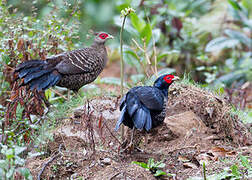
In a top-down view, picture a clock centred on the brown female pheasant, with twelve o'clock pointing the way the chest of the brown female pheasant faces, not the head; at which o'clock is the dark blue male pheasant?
The dark blue male pheasant is roughly at 2 o'clock from the brown female pheasant.

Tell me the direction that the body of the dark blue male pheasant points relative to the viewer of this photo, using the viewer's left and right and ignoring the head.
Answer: facing away from the viewer and to the right of the viewer

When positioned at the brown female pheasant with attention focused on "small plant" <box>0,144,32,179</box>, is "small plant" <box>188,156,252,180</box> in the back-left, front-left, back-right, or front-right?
front-left

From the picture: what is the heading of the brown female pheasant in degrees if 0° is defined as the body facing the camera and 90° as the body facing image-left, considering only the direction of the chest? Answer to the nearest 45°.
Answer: approximately 270°

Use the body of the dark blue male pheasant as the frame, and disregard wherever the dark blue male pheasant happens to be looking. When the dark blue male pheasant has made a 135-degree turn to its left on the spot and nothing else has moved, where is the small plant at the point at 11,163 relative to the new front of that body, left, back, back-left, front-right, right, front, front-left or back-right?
front-left

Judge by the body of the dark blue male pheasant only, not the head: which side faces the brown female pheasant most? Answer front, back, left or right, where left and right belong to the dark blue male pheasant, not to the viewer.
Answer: left

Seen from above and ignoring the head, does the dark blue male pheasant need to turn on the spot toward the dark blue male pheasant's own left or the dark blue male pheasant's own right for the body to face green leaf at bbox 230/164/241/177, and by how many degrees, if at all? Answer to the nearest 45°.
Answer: approximately 90° to the dark blue male pheasant's own right

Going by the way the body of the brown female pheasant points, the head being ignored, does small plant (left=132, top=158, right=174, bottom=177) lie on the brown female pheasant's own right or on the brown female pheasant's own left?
on the brown female pheasant's own right

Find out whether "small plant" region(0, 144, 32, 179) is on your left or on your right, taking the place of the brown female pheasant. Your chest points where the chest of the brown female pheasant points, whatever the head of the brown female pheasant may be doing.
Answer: on your right

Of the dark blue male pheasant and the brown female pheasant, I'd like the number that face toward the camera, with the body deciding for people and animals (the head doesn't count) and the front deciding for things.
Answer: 0

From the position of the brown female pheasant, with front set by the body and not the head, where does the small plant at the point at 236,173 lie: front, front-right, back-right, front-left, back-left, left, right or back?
front-right
